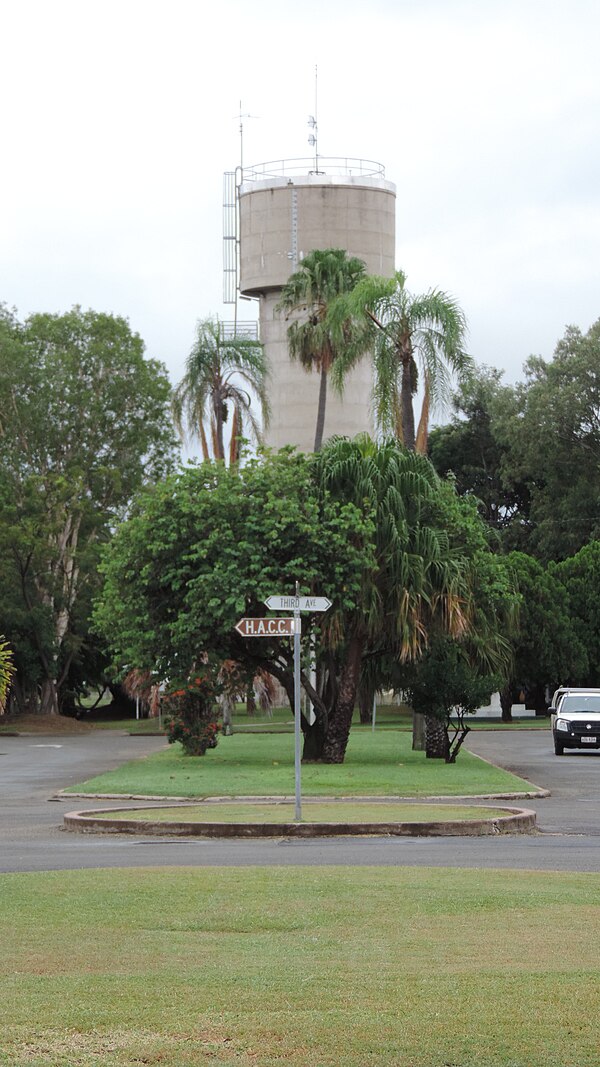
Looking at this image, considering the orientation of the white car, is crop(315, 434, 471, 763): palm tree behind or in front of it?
in front

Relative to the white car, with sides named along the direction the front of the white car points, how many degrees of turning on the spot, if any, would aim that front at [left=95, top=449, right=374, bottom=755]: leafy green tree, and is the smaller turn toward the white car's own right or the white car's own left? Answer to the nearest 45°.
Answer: approximately 45° to the white car's own right

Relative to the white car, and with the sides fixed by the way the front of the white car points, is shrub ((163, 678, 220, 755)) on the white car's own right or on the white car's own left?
on the white car's own right

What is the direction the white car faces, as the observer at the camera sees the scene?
facing the viewer

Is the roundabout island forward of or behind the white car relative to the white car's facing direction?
forward

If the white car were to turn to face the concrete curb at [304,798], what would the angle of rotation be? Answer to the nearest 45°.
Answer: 0° — it already faces it
